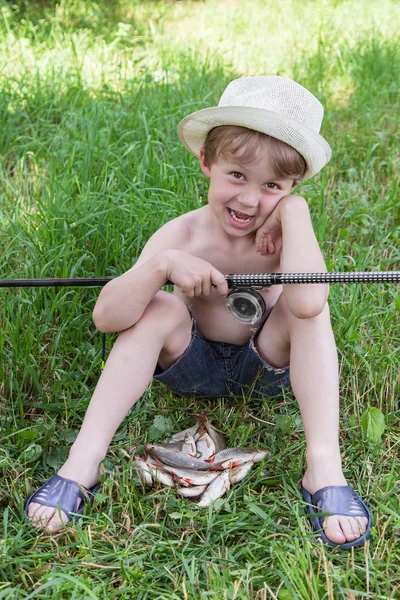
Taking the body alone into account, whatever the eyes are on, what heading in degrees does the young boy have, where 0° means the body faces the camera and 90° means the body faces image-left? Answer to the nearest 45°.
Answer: approximately 0°
